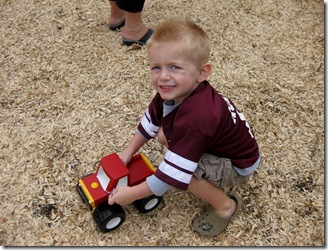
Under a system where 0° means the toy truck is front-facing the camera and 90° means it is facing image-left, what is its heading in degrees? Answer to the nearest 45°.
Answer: approximately 45°

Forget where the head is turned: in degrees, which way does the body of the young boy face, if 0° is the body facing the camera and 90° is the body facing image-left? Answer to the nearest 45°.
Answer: approximately 45°
